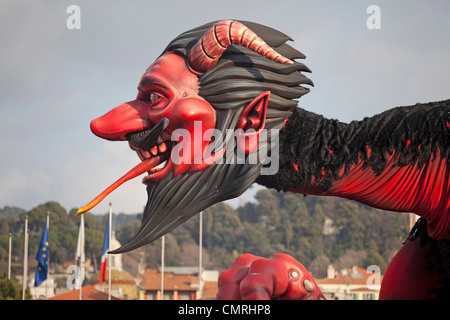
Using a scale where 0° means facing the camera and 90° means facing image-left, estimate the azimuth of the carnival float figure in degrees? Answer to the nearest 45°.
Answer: approximately 90°
